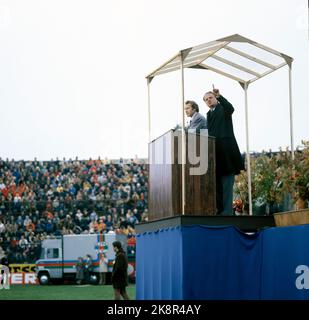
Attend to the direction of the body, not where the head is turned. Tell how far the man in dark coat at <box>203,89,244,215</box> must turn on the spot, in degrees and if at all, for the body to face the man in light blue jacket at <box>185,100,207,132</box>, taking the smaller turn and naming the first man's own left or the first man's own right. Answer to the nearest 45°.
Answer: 0° — they already face them

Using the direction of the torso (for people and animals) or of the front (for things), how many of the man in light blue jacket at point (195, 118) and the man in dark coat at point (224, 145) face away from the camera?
0

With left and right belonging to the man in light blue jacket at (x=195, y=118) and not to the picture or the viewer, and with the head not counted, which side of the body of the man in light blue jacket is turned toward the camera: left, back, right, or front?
left
